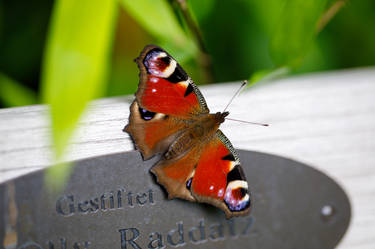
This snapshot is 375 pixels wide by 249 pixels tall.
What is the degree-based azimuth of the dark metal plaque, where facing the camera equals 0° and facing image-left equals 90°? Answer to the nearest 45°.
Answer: approximately 0°
